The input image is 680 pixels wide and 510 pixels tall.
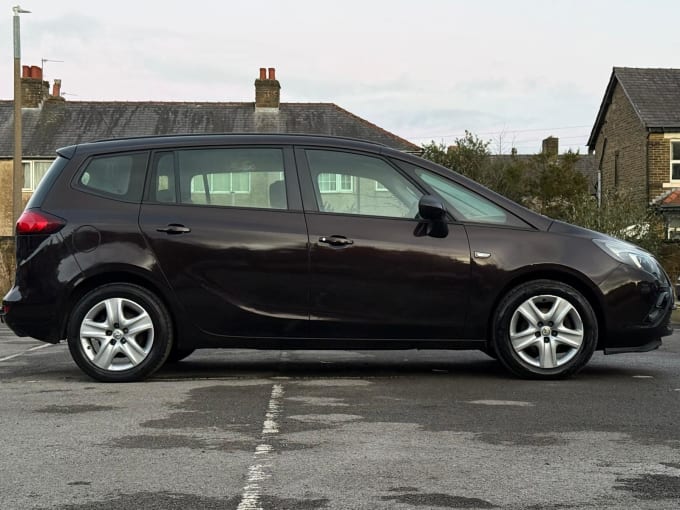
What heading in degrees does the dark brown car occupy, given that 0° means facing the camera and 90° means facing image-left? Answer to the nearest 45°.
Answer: approximately 270°

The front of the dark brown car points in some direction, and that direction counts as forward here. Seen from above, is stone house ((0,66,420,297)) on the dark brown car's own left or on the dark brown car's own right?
on the dark brown car's own left

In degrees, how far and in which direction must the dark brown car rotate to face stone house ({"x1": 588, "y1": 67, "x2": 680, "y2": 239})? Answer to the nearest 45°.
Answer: approximately 90° to its left

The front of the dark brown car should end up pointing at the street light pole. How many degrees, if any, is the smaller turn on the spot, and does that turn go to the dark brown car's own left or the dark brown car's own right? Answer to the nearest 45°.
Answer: approximately 135° to the dark brown car's own left

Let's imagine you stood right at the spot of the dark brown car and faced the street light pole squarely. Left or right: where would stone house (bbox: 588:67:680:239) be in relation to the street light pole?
right

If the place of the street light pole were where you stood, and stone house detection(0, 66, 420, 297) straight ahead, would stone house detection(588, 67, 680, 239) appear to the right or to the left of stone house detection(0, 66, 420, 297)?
right
